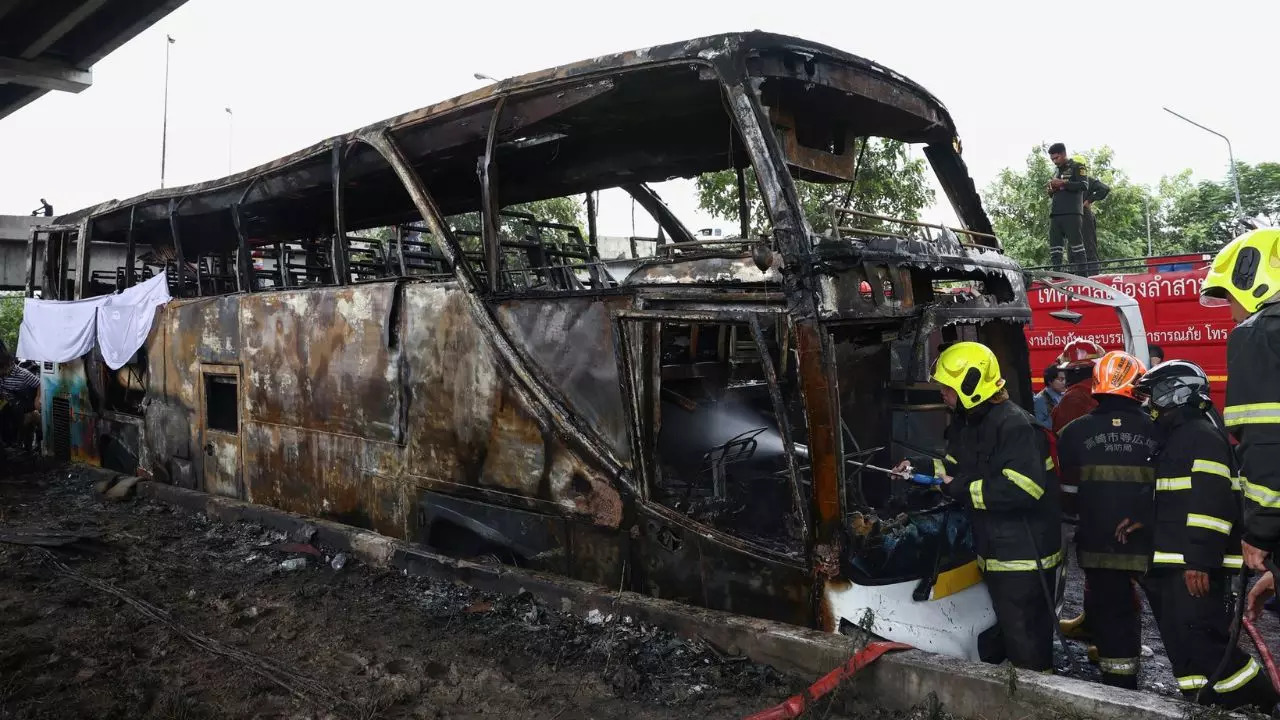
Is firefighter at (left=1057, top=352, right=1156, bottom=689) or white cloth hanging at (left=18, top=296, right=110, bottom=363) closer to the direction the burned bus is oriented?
the firefighter

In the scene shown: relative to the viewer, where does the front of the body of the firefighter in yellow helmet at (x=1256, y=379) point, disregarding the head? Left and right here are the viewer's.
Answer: facing to the left of the viewer

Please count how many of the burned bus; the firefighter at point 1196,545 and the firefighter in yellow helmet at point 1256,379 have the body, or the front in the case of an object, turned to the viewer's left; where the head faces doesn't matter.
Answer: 2

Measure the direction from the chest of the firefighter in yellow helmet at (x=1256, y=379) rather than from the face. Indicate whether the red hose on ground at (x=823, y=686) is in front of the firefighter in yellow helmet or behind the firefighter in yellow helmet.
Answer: in front

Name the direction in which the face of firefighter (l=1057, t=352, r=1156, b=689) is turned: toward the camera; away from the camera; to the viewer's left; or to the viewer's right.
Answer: away from the camera

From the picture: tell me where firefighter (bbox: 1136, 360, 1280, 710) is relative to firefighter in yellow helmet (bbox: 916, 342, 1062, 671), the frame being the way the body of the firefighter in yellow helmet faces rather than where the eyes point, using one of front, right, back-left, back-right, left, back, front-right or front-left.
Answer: back

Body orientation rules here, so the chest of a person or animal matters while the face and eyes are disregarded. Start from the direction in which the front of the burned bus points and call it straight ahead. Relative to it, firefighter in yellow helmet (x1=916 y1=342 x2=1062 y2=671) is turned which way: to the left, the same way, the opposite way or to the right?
the opposite way

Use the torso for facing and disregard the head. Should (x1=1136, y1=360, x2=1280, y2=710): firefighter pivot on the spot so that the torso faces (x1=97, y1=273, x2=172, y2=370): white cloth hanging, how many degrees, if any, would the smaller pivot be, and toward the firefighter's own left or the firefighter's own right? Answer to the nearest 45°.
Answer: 0° — they already face it

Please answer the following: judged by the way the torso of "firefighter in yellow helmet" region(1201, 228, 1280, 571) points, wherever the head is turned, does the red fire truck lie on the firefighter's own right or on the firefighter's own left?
on the firefighter's own right

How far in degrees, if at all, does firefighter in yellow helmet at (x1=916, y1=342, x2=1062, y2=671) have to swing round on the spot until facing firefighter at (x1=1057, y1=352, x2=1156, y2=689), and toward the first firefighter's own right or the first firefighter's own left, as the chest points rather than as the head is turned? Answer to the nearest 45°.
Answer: approximately 135° to the first firefighter's own right

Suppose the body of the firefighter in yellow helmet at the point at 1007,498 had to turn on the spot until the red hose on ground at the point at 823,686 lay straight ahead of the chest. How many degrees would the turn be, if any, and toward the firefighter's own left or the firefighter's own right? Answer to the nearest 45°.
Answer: approximately 45° to the firefighter's own left

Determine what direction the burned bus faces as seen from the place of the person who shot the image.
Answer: facing the viewer and to the right of the viewer

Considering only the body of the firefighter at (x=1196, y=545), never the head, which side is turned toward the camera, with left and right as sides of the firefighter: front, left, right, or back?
left

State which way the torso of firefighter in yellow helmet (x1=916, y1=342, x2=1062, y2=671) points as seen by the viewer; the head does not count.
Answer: to the viewer's left
